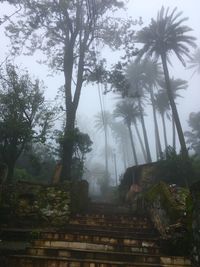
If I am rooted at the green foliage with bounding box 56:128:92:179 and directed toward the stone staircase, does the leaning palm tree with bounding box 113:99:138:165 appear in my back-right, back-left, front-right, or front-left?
back-left

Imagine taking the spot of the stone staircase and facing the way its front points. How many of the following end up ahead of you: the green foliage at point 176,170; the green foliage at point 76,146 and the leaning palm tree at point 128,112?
0

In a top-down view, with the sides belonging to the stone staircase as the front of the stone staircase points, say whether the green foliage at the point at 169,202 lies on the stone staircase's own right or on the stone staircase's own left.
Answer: on the stone staircase's own left

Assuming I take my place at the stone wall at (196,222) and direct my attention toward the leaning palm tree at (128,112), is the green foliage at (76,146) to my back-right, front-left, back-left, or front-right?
front-left

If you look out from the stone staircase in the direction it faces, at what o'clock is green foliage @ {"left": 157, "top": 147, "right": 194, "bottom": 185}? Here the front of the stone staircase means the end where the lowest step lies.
The green foliage is roughly at 7 o'clock from the stone staircase.

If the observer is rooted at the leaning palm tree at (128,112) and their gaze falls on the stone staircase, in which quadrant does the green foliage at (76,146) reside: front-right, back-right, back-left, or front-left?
front-right

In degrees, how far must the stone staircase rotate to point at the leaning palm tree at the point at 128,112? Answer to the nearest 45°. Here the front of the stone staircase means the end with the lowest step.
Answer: approximately 180°

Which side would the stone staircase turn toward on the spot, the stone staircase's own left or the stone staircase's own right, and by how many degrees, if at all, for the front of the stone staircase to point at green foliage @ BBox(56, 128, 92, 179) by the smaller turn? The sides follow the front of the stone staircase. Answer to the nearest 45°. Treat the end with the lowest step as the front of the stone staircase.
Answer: approximately 180°

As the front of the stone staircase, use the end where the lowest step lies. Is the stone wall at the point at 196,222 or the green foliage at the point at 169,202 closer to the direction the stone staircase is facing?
the stone wall

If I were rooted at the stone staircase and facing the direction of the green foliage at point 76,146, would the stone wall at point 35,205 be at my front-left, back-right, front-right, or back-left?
front-left

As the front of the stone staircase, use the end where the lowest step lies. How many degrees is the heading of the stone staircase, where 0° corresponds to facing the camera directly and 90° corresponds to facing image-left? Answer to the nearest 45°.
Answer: approximately 0°
